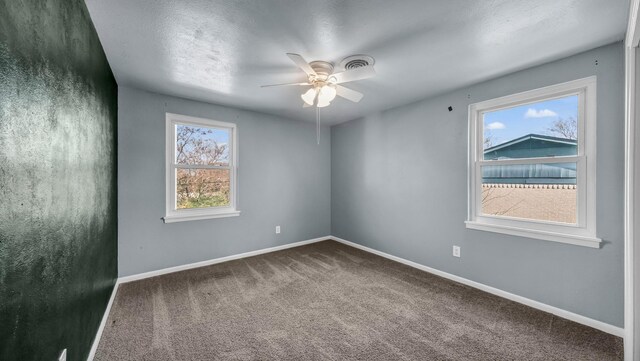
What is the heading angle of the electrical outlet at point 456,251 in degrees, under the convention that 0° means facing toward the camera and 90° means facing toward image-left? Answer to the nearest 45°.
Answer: approximately 45°
